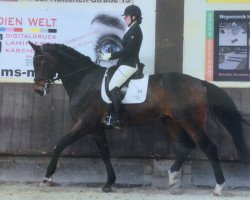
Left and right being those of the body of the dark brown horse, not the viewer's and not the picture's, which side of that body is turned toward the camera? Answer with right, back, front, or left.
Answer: left

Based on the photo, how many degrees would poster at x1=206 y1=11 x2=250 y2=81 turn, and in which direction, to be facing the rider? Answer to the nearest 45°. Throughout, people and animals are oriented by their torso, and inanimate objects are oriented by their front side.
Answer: approximately 45° to its right

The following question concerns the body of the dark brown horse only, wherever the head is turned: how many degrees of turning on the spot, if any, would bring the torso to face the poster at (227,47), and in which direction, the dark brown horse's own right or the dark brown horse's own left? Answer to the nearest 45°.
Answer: approximately 135° to the dark brown horse's own right

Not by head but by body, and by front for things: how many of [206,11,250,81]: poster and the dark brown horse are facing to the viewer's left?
1

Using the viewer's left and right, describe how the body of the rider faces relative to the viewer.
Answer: facing to the left of the viewer

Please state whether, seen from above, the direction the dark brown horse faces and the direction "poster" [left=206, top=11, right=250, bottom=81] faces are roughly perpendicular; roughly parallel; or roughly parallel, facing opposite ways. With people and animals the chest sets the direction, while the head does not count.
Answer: roughly perpendicular

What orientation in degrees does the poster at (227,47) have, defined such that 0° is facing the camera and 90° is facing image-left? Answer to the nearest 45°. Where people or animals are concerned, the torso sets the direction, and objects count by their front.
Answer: approximately 0°

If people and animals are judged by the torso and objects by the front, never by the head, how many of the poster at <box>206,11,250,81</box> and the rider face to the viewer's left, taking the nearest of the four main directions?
1
